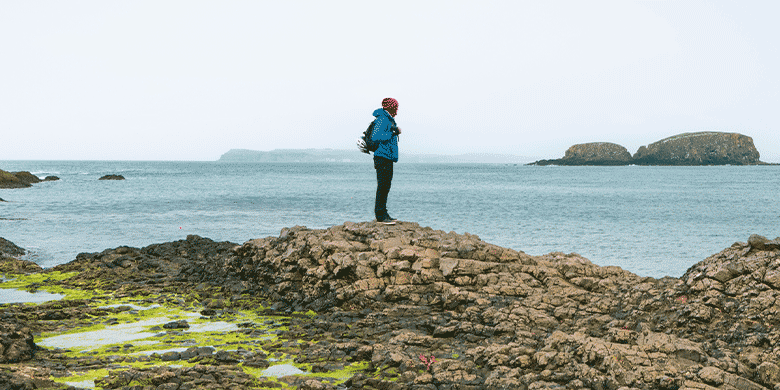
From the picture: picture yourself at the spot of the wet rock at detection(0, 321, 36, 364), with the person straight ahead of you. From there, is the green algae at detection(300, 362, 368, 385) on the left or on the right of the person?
right

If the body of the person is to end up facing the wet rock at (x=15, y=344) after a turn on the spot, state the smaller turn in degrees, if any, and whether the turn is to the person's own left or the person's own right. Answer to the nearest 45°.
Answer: approximately 135° to the person's own right

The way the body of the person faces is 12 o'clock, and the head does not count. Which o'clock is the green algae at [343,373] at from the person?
The green algae is roughly at 3 o'clock from the person.

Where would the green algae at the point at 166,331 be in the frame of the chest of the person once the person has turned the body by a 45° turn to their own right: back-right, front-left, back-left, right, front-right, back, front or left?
right

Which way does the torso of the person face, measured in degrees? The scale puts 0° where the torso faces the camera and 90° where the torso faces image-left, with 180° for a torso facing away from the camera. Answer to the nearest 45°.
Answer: approximately 270°

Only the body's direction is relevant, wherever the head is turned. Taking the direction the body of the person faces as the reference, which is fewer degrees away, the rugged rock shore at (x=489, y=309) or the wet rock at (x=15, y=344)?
the rugged rock shore
